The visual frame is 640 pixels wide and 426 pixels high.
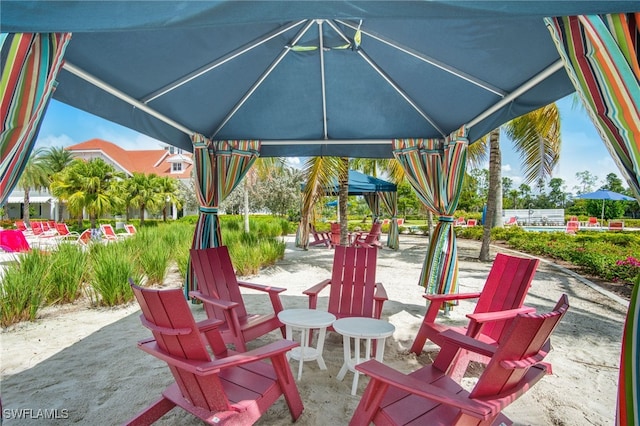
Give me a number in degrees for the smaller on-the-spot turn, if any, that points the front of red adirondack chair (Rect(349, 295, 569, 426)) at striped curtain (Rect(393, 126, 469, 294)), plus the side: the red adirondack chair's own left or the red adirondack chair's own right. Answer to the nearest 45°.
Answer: approximately 45° to the red adirondack chair's own right

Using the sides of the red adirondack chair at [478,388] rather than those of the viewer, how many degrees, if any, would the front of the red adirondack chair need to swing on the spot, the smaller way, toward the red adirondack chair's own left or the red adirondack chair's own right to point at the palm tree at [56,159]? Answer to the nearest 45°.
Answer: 0° — it already faces it

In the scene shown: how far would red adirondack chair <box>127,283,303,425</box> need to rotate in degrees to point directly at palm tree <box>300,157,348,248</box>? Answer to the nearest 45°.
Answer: approximately 45° to its left

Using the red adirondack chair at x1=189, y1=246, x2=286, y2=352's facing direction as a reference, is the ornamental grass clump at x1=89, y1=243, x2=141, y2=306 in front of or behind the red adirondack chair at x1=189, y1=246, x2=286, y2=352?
behind

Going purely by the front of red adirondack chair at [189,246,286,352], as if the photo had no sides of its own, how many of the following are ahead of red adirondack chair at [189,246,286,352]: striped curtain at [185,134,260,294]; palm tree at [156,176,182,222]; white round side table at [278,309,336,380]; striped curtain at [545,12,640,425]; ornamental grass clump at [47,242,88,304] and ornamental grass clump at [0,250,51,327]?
2

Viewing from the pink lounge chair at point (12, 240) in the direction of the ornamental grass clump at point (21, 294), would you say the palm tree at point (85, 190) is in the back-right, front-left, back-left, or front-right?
back-left

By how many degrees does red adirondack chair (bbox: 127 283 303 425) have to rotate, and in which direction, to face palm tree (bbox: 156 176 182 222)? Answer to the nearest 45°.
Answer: approximately 45° to its left

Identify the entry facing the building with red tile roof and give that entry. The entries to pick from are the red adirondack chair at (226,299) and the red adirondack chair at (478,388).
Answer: the red adirondack chair at (478,388)

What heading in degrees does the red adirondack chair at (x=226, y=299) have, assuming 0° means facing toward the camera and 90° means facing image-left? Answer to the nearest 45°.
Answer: approximately 315°

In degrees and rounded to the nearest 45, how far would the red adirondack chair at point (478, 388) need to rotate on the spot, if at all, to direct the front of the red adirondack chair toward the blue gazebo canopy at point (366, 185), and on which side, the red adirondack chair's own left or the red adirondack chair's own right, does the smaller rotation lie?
approximately 45° to the red adirondack chair's own right

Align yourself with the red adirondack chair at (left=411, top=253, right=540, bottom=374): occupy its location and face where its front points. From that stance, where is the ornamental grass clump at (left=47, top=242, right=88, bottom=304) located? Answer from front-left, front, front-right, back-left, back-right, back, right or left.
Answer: front-right

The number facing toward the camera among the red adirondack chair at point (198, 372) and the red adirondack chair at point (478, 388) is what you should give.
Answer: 0

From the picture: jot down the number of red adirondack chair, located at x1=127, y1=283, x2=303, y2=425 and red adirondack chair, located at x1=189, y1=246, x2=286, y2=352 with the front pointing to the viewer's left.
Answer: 0

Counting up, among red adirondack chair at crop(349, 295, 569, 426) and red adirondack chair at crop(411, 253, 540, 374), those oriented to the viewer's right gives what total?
0
